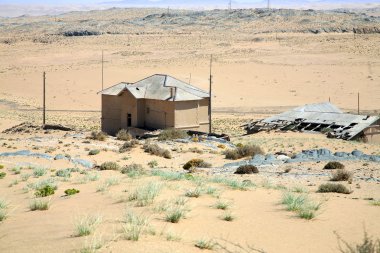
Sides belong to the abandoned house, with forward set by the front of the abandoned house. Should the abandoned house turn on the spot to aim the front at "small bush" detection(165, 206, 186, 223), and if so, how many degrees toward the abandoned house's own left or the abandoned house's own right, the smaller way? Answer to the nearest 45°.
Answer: approximately 45° to the abandoned house's own left

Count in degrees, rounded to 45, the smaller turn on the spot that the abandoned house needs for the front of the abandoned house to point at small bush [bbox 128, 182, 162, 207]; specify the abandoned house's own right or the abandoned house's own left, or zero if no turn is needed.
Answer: approximately 45° to the abandoned house's own left

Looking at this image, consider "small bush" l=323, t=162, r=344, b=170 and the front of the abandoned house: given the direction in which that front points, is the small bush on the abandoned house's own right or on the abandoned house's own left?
on the abandoned house's own left

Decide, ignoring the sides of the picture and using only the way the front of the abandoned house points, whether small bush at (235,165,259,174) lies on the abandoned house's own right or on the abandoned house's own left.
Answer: on the abandoned house's own left

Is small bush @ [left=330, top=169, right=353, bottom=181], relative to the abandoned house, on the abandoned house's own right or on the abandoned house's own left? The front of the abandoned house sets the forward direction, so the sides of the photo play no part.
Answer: on the abandoned house's own left

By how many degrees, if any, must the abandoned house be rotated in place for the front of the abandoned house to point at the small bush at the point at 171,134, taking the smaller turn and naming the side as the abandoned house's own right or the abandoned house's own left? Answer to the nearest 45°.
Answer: approximately 45° to the abandoned house's own left

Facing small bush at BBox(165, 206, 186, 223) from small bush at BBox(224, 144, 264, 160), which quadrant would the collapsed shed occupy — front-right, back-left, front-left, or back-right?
back-left

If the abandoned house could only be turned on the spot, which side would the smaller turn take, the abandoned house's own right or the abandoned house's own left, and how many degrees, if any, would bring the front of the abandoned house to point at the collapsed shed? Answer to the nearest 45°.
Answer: approximately 135° to the abandoned house's own left

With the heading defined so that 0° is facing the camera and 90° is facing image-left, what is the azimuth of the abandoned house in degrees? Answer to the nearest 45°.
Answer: approximately 45°

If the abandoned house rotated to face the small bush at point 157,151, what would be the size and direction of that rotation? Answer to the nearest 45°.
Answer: approximately 45° to its left

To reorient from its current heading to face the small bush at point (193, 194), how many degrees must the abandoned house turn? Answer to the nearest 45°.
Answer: approximately 45° to its left
